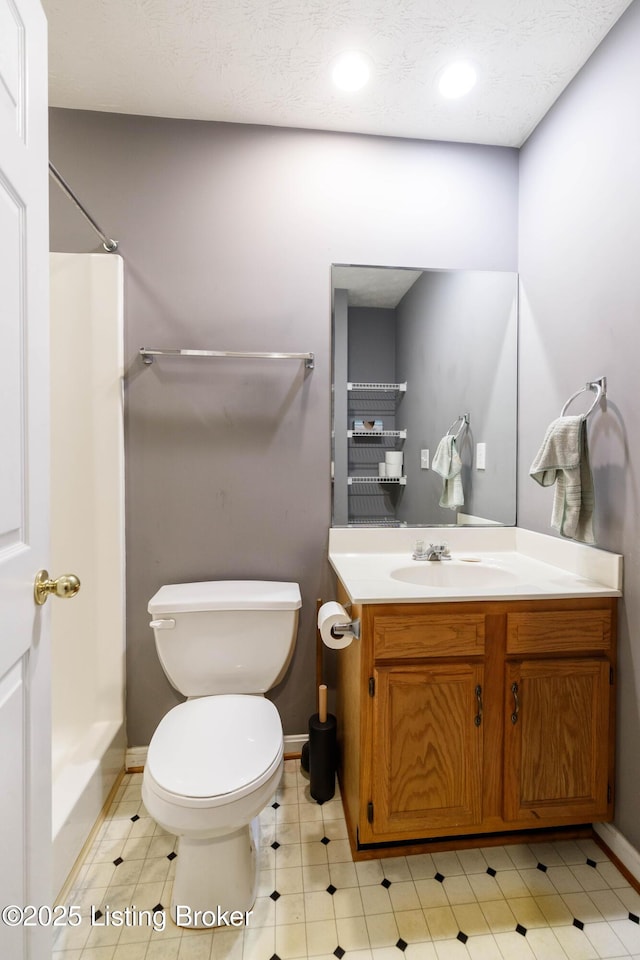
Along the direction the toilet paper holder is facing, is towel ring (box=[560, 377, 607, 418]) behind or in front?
behind

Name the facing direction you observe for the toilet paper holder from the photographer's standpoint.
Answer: facing to the left of the viewer

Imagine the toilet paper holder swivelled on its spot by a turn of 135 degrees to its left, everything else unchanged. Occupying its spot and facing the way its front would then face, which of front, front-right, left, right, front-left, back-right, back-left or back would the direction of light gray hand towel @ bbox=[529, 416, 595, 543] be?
front-left

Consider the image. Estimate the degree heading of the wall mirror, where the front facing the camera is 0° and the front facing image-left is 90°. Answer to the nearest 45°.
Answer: approximately 0°

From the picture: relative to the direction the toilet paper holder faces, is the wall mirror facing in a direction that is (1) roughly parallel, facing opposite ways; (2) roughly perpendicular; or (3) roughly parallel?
roughly perpendicular
